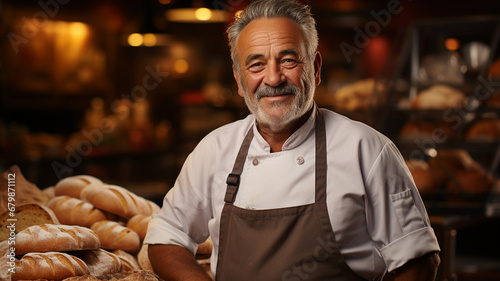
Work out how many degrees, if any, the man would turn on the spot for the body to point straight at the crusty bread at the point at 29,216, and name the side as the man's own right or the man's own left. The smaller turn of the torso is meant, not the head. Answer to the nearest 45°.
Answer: approximately 90° to the man's own right

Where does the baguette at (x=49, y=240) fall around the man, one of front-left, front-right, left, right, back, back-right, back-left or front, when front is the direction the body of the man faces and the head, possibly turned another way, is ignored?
right

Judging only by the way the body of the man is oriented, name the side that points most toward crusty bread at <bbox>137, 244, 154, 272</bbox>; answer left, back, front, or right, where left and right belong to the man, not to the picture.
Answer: right

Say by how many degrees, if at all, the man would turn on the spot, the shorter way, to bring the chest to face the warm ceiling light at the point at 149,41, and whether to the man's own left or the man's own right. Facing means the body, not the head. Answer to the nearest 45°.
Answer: approximately 180°

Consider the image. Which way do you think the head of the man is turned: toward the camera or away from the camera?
toward the camera

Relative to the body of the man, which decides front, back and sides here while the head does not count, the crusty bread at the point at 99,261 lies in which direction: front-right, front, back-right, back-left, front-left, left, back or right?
right

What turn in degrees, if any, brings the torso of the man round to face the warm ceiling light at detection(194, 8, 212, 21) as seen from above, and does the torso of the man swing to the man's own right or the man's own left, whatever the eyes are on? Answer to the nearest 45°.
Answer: approximately 180°

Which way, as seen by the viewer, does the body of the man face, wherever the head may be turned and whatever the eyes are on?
toward the camera

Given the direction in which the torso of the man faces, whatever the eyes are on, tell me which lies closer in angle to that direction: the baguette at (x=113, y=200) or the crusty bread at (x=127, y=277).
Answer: the crusty bread

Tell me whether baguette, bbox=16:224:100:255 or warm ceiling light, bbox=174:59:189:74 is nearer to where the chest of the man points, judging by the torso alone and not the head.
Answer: the baguette

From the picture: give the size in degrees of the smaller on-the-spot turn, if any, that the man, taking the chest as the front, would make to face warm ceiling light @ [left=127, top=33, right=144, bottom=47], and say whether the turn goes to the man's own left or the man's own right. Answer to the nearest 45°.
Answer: approximately 180°

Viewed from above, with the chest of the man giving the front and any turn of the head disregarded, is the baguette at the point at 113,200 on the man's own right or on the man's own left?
on the man's own right
